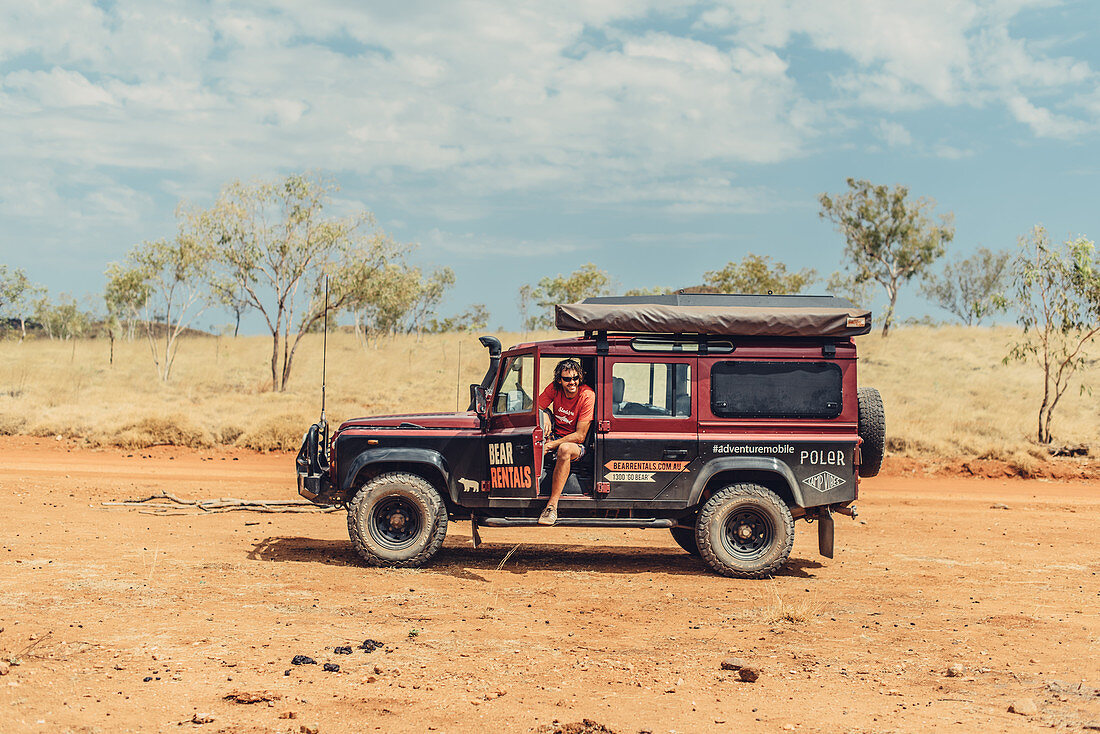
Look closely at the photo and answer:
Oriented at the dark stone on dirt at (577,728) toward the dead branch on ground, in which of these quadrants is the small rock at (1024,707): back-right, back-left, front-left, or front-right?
back-right

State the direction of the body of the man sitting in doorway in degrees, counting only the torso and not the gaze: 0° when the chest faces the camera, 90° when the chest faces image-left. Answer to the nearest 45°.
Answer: approximately 0°

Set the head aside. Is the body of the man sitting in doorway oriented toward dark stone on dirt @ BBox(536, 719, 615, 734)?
yes

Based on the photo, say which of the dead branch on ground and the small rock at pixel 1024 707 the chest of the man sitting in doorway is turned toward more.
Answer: the small rock

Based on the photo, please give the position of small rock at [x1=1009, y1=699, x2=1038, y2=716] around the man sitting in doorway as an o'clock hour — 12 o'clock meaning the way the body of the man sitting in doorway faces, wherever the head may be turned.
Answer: The small rock is roughly at 11 o'clock from the man sitting in doorway.

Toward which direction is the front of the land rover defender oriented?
to the viewer's left

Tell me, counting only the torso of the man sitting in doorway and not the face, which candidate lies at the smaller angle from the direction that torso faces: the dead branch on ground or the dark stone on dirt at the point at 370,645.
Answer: the dark stone on dirt

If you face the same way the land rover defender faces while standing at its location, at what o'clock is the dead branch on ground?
The dead branch on ground is roughly at 1 o'clock from the land rover defender.

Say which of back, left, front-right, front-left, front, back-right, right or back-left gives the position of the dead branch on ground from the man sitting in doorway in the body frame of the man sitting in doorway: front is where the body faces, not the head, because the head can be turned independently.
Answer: back-right

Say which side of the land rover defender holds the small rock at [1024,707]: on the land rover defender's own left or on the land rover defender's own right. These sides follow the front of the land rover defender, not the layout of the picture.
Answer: on the land rover defender's own left

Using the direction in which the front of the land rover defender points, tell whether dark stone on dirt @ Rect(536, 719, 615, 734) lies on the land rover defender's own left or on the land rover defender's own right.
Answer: on the land rover defender's own left

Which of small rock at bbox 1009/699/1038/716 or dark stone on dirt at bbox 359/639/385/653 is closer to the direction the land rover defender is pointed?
the dark stone on dirt
